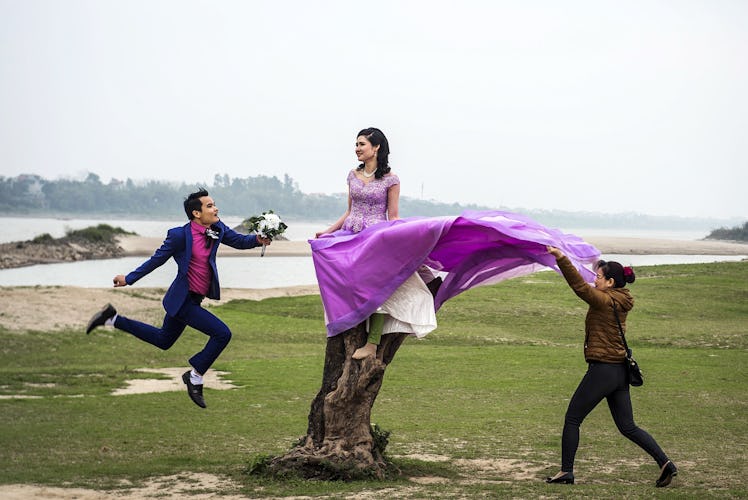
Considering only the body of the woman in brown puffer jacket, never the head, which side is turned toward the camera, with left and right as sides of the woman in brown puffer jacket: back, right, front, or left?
left

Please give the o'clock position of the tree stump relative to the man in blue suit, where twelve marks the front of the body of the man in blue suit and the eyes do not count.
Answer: The tree stump is roughly at 11 o'clock from the man in blue suit.

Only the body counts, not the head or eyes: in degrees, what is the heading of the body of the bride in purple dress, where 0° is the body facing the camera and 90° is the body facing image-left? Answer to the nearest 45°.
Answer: approximately 45°

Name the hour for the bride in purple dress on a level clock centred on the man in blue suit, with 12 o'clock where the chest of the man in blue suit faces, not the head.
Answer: The bride in purple dress is roughly at 11 o'clock from the man in blue suit.

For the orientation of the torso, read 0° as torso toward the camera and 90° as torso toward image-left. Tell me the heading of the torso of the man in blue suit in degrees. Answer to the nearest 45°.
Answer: approximately 315°

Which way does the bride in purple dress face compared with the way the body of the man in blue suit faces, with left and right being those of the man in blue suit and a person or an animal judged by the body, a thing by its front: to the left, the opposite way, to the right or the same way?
to the right

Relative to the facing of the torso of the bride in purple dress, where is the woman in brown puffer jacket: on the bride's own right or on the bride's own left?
on the bride's own left

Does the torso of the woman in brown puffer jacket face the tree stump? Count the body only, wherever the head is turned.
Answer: yes

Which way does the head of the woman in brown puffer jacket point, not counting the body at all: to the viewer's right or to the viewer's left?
to the viewer's left
